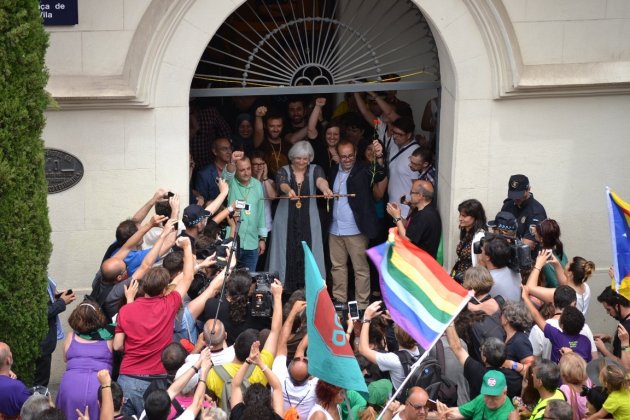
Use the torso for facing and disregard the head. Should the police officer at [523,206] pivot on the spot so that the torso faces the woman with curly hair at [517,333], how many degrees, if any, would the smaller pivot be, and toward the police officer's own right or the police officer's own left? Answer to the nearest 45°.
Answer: approximately 45° to the police officer's own left

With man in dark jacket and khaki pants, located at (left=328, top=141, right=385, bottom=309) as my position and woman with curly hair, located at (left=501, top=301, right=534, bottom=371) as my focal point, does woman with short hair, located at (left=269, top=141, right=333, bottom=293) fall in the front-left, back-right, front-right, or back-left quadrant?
back-right

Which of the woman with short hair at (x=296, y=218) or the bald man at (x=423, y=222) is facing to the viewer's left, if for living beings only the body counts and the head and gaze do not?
the bald man

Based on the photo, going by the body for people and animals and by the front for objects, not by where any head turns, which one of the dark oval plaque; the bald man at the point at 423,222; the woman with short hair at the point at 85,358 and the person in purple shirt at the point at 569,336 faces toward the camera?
the dark oval plaque

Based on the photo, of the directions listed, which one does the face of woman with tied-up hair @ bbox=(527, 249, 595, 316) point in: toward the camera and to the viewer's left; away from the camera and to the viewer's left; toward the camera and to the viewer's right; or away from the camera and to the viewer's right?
away from the camera and to the viewer's left

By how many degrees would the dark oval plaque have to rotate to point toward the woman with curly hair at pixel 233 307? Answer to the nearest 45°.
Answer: approximately 45° to its left

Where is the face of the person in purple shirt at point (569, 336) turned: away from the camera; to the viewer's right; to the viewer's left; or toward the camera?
away from the camera

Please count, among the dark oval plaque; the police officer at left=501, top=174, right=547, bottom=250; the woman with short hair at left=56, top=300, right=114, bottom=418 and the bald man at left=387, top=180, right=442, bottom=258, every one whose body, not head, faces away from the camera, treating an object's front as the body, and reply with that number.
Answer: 1

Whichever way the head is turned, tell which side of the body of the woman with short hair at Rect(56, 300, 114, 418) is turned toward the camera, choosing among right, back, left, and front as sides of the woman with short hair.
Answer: back

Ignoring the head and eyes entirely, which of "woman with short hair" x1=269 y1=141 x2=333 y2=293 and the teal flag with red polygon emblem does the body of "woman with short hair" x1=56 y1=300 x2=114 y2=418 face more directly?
the woman with short hair

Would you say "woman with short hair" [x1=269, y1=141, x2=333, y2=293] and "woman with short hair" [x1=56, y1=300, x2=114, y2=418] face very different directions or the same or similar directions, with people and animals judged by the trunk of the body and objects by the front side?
very different directions

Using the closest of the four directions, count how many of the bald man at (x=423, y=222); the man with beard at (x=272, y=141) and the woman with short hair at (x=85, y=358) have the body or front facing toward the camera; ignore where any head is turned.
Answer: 1

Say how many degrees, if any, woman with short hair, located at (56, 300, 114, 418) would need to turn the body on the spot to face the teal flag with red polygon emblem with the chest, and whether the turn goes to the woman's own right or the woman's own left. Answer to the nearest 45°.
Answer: approximately 135° to the woman's own right
